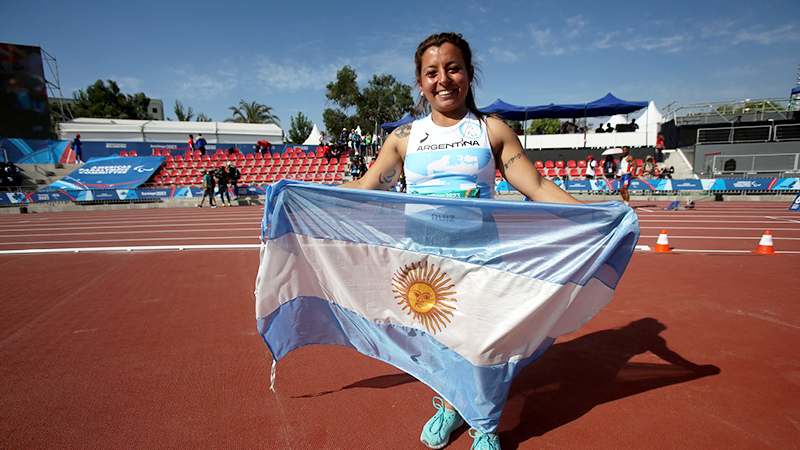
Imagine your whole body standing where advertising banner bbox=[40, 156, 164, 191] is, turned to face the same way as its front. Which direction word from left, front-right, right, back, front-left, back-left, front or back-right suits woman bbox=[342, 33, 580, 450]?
front

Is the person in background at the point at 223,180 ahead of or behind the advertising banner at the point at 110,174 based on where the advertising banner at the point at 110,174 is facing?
ahead

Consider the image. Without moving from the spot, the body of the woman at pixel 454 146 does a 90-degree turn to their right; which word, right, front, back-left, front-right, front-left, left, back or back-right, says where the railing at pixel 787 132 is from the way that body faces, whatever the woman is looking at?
back-right

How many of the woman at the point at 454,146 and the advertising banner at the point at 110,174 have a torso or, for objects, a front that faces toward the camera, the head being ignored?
2

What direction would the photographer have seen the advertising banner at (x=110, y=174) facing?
facing the viewer

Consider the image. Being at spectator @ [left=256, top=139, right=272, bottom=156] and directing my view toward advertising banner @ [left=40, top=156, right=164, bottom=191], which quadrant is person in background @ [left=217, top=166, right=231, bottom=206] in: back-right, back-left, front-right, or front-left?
front-left

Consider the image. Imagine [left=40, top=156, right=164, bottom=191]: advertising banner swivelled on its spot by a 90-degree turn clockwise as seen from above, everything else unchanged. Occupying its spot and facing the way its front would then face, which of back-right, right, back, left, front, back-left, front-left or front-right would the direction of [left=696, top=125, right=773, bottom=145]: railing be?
back-left

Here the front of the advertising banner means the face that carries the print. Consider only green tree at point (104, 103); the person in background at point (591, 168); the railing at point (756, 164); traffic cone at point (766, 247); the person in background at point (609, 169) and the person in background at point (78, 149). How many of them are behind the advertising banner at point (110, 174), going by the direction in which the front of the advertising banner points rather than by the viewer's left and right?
2

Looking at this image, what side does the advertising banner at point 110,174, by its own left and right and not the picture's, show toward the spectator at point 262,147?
left

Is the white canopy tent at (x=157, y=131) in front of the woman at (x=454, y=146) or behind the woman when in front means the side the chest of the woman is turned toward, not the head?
behind

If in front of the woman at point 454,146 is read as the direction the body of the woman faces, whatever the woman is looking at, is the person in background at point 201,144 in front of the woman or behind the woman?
behind

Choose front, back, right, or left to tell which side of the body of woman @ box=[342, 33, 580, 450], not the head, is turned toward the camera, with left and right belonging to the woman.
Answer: front

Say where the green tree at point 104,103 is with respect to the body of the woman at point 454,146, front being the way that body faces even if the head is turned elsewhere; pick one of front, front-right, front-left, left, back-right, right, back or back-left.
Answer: back-right

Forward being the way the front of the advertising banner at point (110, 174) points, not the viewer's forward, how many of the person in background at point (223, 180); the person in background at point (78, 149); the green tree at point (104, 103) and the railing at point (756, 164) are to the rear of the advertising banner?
2
